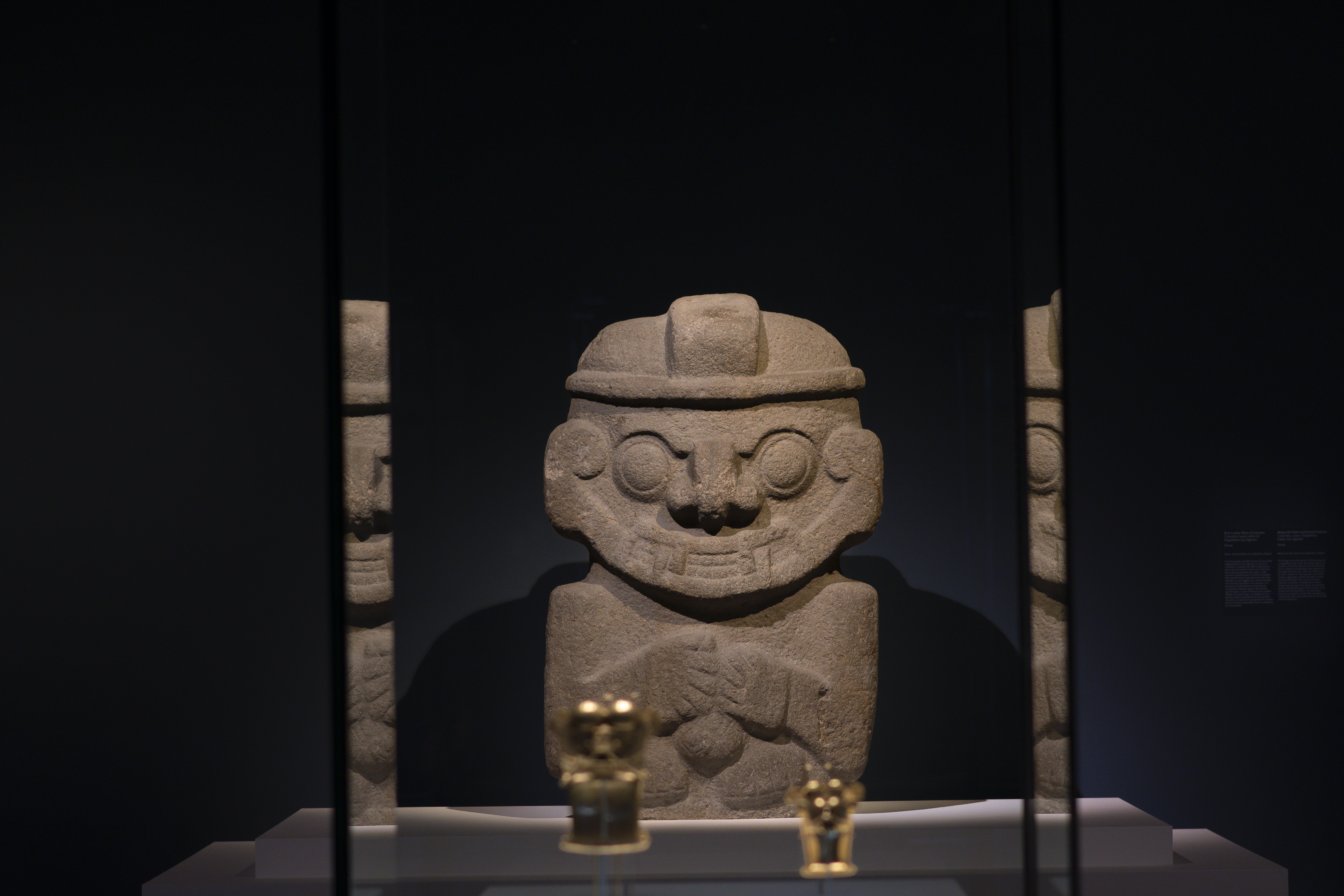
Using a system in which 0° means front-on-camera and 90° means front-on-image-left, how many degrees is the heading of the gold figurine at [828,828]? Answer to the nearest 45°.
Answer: approximately 0°

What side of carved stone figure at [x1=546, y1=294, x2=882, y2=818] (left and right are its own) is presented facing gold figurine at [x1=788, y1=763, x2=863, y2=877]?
front

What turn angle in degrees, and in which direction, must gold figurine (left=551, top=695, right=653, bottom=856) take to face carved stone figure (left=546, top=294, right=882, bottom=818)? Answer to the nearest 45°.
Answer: approximately 180°

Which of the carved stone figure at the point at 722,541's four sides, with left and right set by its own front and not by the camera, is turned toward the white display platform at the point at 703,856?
front

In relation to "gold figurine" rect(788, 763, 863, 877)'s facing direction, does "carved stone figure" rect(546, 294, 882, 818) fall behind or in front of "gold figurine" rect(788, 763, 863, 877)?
behind

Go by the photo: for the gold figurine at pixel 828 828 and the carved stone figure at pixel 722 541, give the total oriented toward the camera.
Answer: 2
